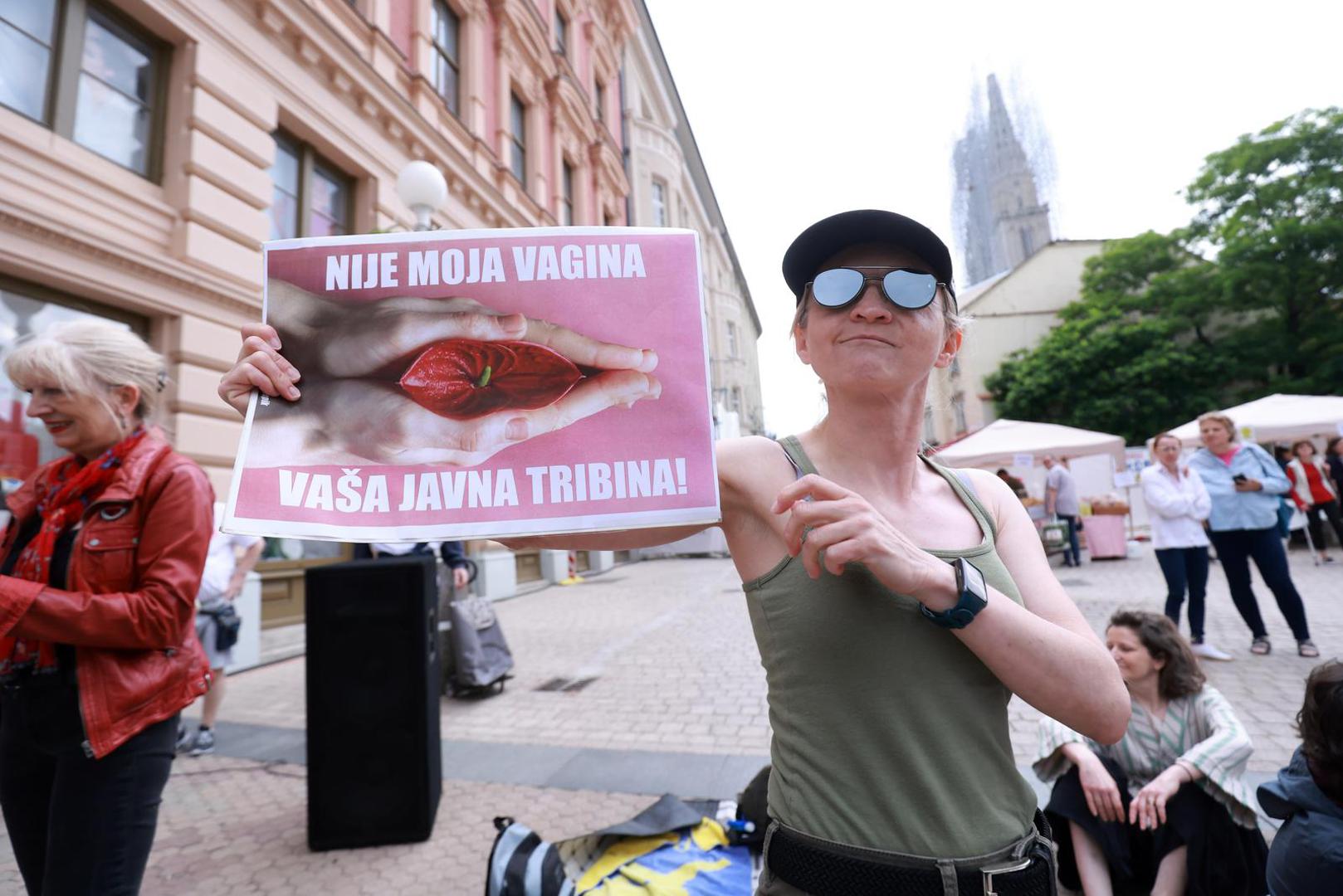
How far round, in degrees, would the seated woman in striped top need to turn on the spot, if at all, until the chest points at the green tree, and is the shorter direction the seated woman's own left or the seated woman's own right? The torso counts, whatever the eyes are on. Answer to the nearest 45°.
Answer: approximately 135° to the seated woman's own right

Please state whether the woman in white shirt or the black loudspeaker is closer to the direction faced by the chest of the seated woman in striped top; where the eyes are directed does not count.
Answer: the black loudspeaker

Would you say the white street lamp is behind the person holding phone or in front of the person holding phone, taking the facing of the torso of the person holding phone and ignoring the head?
in front

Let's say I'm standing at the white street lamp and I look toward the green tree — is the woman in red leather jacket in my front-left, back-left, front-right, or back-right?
back-right

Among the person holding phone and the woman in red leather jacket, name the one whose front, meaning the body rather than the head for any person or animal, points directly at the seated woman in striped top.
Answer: the person holding phone

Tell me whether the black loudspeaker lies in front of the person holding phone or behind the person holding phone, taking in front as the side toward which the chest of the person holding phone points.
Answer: in front

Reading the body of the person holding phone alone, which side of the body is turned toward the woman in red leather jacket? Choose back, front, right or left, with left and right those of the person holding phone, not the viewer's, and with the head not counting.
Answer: front

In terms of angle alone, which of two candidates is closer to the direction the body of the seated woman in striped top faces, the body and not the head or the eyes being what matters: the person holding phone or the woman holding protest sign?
the woman holding protest sign

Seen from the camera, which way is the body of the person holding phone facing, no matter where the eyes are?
toward the camera

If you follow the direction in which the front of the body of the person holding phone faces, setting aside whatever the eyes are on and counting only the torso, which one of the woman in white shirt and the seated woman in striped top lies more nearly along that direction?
the seated woman in striped top

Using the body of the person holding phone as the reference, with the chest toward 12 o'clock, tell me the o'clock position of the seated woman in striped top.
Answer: The seated woman in striped top is roughly at 12 o'clock from the person holding phone.

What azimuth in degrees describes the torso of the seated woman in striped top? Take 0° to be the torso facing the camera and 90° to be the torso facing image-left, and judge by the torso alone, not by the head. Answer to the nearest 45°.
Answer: approximately 45°

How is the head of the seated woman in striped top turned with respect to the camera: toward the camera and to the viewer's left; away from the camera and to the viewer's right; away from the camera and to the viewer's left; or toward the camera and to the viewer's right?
toward the camera and to the viewer's left

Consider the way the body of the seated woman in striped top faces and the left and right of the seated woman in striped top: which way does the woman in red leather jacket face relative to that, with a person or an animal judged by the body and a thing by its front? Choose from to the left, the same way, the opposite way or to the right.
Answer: to the left
